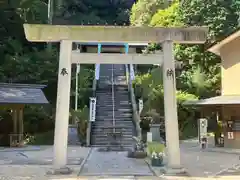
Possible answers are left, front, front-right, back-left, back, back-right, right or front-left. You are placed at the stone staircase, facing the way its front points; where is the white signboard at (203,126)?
front-left

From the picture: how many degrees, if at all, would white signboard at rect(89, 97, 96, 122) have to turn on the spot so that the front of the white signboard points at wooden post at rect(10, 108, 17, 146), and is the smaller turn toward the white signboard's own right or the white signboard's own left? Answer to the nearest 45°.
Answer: approximately 90° to the white signboard's own right

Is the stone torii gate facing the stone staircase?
no

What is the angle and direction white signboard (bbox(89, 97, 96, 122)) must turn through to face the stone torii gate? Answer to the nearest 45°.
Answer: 0° — it already faces it

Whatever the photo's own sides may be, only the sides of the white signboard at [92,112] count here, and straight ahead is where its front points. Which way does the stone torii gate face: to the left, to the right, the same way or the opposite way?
the same way

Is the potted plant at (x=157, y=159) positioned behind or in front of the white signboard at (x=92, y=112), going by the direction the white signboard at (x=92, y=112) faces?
in front

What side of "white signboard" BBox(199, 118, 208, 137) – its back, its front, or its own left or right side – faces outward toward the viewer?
front

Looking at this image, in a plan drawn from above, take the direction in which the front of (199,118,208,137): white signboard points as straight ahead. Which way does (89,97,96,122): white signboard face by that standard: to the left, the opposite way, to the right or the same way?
the same way

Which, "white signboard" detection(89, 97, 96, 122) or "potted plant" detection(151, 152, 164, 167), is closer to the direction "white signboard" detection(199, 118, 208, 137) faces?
the potted plant

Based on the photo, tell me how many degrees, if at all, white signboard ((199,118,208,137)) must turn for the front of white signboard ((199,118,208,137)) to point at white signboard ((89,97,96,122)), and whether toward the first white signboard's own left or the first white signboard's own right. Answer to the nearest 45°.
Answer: approximately 90° to the first white signboard's own right

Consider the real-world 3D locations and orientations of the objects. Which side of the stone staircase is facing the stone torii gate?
front

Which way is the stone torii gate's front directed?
toward the camera

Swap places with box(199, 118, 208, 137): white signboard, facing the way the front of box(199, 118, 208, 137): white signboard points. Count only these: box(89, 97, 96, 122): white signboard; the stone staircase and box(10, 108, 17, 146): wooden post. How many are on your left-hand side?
0

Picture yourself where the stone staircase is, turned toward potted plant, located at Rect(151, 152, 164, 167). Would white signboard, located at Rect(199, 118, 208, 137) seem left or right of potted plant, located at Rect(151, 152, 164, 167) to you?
left

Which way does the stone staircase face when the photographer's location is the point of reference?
facing the viewer

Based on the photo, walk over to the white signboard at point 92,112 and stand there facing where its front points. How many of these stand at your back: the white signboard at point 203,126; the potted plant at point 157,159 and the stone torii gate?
0

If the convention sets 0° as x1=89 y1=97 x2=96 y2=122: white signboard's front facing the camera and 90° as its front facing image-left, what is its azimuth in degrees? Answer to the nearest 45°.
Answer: approximately 0°

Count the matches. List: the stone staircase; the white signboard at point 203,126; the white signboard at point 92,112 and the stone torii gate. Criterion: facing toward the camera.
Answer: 4

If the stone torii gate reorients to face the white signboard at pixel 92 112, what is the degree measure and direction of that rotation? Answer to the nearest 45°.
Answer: approximately 180°

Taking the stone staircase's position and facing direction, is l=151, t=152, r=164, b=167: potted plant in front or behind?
in front

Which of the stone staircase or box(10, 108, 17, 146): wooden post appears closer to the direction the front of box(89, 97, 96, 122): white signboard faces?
the wooden post
